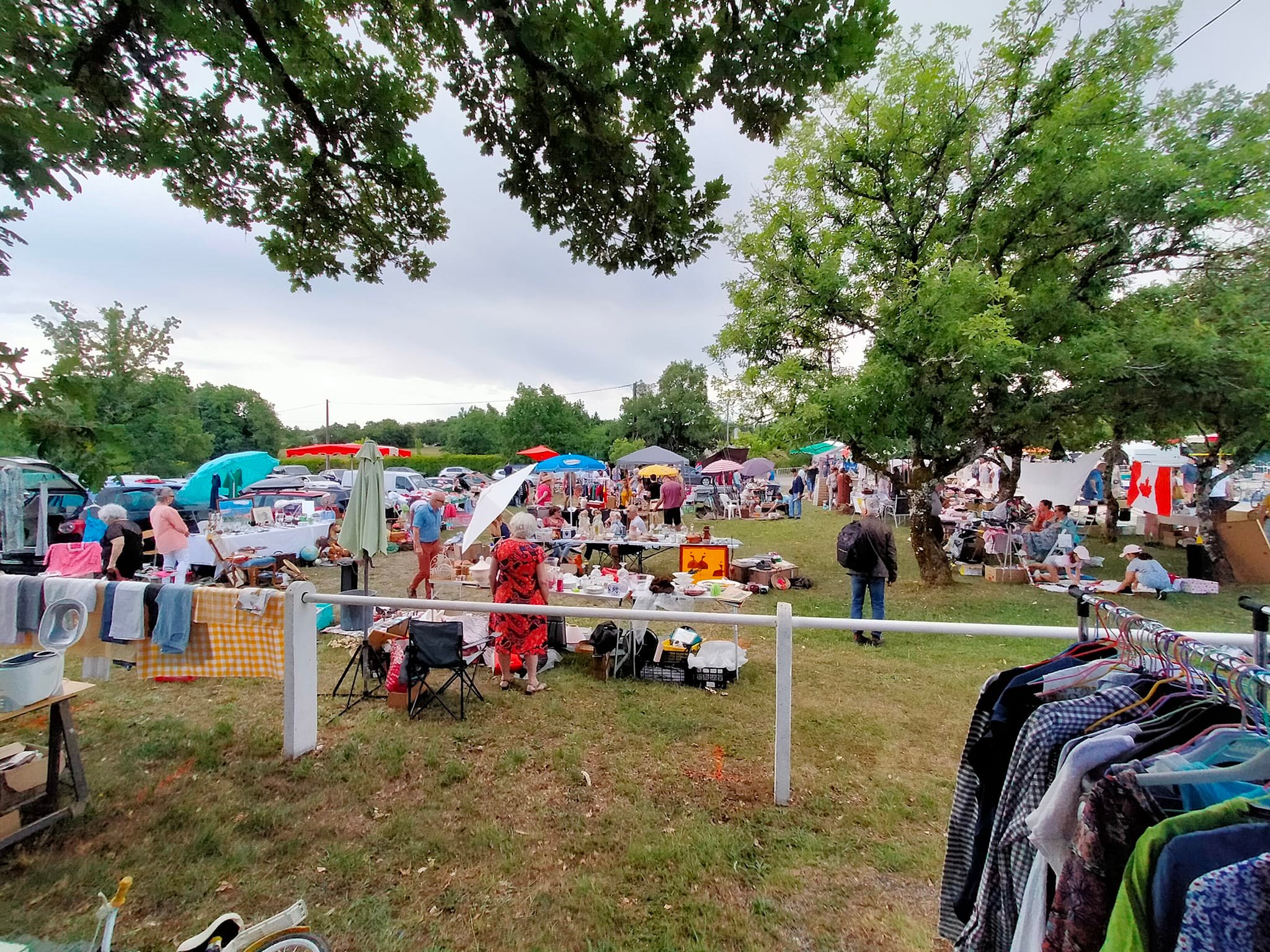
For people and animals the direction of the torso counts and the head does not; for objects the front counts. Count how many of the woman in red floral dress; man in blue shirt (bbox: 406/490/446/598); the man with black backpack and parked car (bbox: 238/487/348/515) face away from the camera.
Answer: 2

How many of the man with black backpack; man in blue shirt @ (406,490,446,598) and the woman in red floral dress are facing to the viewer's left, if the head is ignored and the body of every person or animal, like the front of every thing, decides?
0

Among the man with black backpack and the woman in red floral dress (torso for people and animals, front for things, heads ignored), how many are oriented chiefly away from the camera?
2

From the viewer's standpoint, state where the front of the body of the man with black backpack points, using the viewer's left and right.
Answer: facing away from the viewer

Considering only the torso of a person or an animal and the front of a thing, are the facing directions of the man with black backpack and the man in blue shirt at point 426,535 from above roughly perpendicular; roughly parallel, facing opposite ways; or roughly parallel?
roughly perpendicular

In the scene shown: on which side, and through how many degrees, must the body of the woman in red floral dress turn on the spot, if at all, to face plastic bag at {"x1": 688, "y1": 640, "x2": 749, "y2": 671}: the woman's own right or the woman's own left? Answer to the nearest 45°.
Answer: approximately 90° to the woman's own right

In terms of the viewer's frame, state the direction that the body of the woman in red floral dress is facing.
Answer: away from the camera

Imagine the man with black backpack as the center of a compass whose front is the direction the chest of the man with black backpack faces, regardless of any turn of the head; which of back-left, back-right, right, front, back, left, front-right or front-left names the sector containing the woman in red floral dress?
back-left
